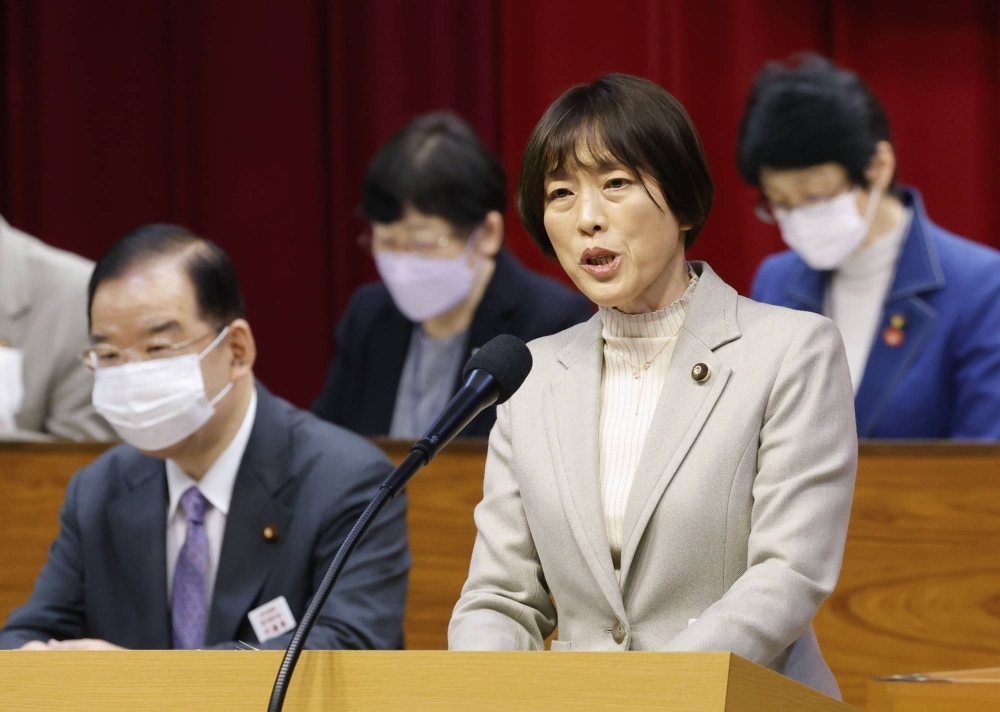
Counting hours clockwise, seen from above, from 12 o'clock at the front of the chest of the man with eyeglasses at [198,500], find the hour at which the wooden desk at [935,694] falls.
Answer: The wooden desk is roughly at 9 o'clock from the man with eyeglasses.

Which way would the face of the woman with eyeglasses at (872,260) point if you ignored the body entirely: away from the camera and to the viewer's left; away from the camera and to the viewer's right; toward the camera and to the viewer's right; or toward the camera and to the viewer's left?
toward the camera and to the viewer's left

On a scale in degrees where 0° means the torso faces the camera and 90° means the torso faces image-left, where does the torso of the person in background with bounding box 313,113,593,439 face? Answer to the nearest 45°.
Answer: approximately 45°

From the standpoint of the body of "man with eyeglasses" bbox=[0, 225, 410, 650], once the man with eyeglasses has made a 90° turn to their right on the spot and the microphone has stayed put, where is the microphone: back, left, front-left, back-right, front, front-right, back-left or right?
back-left

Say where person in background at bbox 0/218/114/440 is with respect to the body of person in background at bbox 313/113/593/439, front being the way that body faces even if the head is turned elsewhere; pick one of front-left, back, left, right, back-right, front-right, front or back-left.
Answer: front-right

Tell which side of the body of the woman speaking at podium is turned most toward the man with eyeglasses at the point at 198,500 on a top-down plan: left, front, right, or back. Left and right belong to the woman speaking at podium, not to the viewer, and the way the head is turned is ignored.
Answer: right
